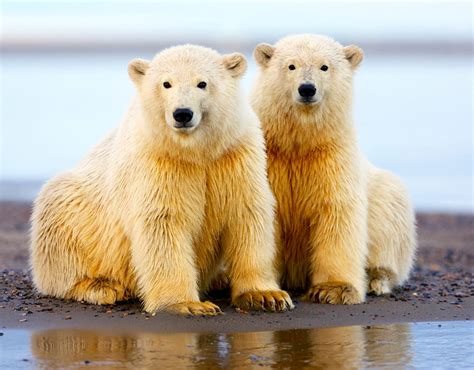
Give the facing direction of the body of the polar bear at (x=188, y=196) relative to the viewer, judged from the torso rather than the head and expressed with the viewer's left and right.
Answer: facing the viewer and to the right of the viewer
